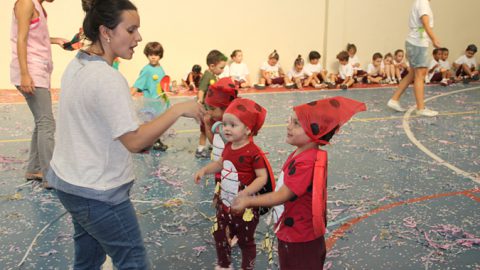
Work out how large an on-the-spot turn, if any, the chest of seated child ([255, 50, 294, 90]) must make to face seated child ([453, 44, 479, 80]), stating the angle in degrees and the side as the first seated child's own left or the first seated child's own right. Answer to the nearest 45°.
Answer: approximately 90° to the first seated child's own left

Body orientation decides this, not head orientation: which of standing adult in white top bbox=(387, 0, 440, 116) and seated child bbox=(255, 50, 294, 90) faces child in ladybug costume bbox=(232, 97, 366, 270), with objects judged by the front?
the seated child

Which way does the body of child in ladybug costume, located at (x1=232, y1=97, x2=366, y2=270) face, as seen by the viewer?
to the viewer's left

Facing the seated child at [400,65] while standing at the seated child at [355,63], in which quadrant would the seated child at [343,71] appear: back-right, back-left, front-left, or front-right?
back-right

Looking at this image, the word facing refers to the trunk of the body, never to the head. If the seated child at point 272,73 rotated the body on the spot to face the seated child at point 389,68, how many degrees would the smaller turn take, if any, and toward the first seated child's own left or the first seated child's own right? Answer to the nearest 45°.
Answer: approximately 90° to the first seated child's own left

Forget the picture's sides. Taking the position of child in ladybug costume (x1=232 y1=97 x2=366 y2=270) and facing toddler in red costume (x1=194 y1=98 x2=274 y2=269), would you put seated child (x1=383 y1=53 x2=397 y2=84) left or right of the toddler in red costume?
right

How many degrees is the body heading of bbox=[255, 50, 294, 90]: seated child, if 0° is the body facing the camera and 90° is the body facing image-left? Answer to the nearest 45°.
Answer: approximately 0°

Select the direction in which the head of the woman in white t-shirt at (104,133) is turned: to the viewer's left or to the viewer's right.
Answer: to the viewer's right

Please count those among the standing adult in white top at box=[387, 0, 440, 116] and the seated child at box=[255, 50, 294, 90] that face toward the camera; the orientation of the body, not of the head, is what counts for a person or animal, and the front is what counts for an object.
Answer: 1

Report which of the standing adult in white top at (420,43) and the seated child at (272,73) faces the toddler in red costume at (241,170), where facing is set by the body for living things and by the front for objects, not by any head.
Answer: the seated child
